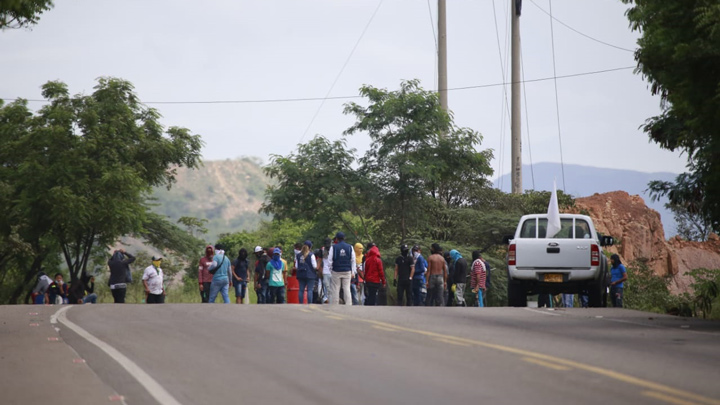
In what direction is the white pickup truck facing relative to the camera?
away from the camera

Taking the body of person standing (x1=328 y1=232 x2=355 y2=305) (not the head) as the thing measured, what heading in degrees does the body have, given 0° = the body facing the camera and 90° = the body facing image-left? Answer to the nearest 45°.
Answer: approximately 180°

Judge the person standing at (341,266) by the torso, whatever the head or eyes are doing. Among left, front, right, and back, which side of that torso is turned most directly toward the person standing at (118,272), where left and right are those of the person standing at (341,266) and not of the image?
left

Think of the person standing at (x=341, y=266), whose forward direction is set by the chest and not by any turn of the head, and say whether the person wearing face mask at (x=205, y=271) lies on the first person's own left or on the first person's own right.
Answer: on the first person's own left

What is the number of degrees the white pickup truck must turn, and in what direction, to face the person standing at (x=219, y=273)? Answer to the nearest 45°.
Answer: approximately 90° to its left

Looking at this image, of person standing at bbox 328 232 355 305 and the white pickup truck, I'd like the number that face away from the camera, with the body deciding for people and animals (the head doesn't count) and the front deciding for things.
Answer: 2
